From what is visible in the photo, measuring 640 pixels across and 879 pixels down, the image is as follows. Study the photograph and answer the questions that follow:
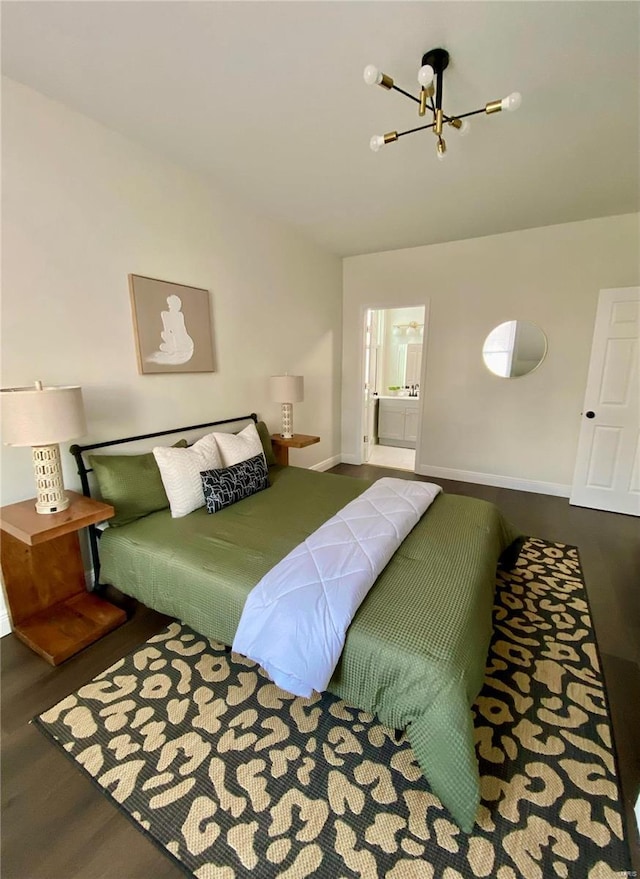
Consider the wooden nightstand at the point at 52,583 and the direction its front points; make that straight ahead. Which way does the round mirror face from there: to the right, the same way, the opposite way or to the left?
to the right

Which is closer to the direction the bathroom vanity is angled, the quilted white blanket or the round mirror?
the quilted white blanket

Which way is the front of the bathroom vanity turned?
toward the camera

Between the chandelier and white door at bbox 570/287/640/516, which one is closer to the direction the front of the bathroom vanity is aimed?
the chandelier

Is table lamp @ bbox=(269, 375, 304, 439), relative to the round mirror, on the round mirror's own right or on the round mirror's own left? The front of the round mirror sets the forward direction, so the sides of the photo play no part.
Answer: on the round mirror's own right

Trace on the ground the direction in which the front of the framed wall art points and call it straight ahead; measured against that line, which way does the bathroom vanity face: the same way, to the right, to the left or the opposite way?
to the right

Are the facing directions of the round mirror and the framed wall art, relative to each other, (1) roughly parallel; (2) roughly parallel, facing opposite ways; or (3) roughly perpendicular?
roughly perpendicular

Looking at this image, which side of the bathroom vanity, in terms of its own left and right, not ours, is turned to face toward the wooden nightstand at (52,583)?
front

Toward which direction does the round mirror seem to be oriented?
toward the camera

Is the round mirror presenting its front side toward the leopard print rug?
yes

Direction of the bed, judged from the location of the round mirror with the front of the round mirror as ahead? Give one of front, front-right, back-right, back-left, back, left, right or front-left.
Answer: front

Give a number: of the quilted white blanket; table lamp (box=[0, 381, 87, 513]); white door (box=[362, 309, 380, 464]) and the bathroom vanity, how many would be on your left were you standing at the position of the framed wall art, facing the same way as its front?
2

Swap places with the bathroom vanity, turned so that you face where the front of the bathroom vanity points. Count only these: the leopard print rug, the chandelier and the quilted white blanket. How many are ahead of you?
3

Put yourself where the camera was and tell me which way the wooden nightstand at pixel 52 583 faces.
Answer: facing the viewer and to the right of the viewer

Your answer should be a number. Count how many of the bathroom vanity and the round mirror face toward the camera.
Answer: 2

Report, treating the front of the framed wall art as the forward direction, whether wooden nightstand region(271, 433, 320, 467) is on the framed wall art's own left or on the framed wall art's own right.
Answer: on the framed wall art's own left

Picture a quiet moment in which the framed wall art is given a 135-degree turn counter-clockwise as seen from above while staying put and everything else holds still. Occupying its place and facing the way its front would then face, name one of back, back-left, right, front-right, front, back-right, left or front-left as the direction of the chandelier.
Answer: back-right
